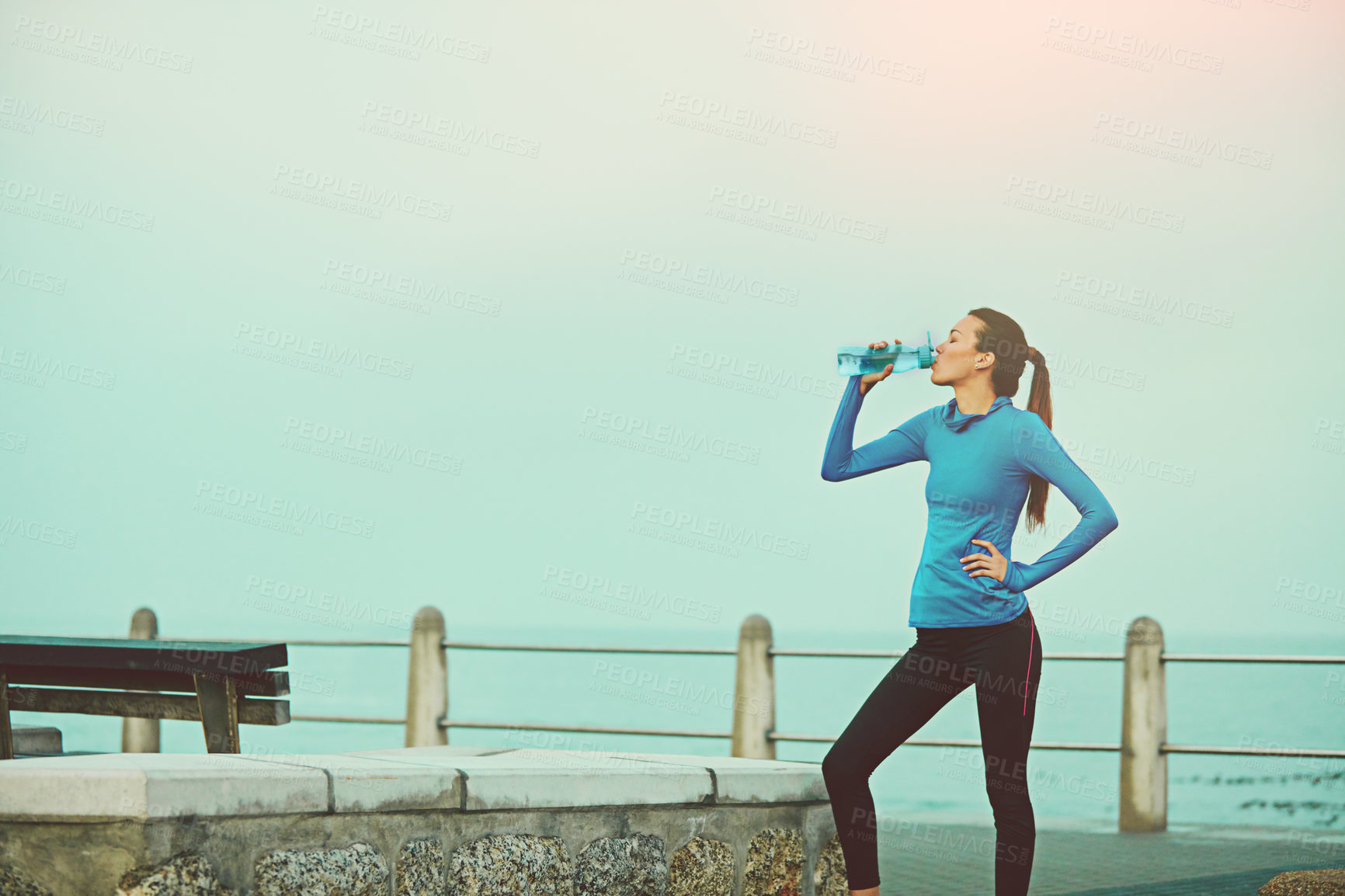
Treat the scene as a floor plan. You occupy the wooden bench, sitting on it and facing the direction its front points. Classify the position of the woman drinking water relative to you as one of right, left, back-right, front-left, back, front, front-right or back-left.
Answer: back-right

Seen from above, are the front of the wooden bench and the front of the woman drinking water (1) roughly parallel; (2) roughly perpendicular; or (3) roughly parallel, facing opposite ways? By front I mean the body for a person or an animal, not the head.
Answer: roughly perpendicular

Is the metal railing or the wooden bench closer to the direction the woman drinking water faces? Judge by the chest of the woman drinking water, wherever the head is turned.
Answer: the wooden bench

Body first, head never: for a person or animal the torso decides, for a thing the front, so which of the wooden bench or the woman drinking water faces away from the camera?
the wooden bench

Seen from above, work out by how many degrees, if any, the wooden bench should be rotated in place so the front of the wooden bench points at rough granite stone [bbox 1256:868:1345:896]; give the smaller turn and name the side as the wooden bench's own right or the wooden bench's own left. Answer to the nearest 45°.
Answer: approximately 90° to the wooden bench's own right

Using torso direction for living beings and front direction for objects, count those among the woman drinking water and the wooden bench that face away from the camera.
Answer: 1

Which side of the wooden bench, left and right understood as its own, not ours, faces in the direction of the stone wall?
back

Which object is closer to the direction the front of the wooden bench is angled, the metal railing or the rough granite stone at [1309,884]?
the metal railing

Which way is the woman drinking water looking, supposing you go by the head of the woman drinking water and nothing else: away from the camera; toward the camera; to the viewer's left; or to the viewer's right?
to the viewer's left

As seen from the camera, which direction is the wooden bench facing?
away from the camera
